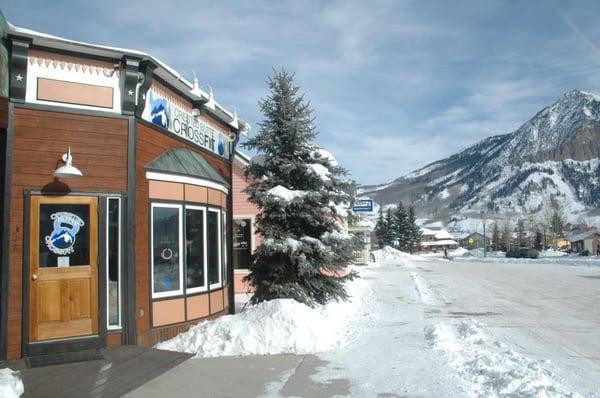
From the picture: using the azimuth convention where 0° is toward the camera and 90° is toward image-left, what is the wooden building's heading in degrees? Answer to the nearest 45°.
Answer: approximately 315°

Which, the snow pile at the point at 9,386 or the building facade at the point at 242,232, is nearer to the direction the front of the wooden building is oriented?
the snow pile

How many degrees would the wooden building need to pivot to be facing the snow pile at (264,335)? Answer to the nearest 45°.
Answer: approximately 45° to its left

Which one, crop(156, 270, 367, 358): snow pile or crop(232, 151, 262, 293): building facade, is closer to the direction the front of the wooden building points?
the snow pile

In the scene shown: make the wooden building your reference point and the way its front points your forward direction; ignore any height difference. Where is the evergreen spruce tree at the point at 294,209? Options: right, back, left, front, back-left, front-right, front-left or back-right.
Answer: left

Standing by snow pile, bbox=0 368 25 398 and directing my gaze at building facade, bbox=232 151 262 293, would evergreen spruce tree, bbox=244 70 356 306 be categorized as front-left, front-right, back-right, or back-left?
front-right

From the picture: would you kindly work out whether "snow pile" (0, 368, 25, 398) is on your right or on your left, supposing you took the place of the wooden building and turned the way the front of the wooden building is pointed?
on your right

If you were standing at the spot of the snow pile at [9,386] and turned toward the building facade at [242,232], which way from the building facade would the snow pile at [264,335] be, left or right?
right
